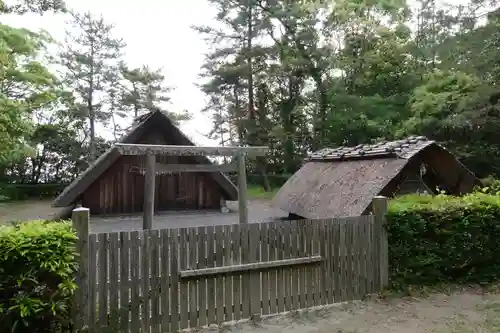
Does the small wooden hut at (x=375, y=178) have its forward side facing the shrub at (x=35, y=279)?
no

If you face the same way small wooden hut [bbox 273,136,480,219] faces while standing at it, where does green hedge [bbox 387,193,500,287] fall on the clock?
The green hedge is roughly at 1 o'clock from the small wooden hut.

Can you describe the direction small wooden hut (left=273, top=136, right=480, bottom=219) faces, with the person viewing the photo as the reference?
facing the viewer and to the right of the viewer

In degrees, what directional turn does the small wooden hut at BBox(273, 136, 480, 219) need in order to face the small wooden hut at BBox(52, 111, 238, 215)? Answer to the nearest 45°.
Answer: approximately 135° to its right

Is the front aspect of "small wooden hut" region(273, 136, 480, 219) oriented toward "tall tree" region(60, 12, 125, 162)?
no

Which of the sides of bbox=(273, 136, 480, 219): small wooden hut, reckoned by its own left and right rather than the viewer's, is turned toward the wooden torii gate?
right

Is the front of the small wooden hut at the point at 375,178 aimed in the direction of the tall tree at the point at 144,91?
no

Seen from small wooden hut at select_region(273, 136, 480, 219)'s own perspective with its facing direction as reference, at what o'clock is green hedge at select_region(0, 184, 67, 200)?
The green hedge is roughly at 5 o'clock from the small wooden hut.

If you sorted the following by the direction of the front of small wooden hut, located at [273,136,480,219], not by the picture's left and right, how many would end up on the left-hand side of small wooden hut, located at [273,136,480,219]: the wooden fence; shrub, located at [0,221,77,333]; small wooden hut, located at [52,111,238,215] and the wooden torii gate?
0

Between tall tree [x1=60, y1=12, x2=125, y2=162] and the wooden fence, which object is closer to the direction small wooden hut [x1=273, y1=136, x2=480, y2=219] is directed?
the wooden fence

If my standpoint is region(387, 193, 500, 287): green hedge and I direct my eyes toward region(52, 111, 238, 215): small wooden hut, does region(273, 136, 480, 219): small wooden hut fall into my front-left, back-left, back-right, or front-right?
front-right

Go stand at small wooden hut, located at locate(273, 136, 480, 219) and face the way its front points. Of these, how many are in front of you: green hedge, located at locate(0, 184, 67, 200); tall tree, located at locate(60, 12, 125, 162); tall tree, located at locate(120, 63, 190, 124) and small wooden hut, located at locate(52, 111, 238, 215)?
0

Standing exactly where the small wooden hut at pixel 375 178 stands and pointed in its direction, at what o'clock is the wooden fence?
The wooden fence is roughly at 2 o'clock from the small wooden hut.
